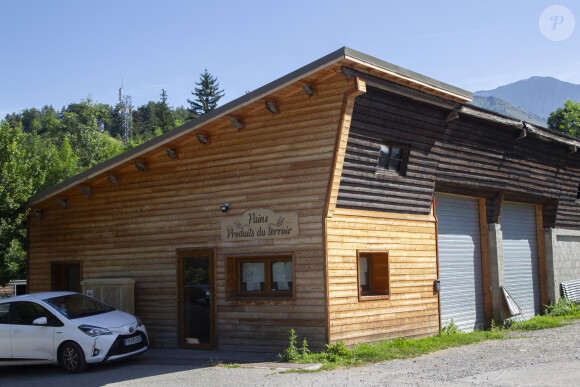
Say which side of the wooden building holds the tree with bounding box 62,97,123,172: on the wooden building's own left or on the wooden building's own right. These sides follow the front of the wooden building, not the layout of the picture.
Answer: on the wooden building's own right

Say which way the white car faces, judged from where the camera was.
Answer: facing the viewer and to the right of the viewer

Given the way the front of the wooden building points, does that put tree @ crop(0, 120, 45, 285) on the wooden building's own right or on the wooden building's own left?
on the wooden building's own right

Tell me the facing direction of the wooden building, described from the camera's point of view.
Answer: facing the viewer and to the left of the viewer

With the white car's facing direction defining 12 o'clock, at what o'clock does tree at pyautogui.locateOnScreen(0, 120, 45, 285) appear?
The tree is roughly at 7 o'clock from the white car.

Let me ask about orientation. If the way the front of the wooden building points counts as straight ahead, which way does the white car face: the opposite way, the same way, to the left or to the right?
to the left

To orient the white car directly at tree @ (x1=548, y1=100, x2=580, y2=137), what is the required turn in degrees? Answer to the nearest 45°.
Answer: approximately 90° to its left

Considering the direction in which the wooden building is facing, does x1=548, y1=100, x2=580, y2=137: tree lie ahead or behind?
behind

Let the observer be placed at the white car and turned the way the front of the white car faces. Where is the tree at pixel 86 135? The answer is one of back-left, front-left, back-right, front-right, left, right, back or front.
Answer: back-left
